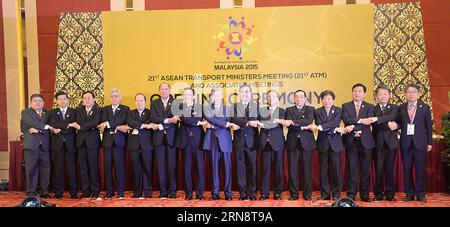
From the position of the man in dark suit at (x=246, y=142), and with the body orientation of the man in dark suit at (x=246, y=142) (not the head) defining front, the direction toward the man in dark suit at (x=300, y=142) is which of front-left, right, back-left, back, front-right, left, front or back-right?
left

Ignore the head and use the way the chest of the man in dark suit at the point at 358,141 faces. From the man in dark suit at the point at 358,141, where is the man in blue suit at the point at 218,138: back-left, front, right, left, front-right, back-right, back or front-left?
right

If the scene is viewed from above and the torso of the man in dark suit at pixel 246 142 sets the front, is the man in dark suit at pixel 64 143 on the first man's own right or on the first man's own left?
on the first man's own right

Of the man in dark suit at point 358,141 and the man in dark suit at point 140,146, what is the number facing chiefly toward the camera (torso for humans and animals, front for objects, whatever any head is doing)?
2

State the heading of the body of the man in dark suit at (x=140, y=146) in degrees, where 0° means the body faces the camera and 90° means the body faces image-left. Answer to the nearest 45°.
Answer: approximately 0°

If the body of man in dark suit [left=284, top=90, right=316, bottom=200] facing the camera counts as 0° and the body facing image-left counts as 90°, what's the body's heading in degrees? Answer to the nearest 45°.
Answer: approximately 0°

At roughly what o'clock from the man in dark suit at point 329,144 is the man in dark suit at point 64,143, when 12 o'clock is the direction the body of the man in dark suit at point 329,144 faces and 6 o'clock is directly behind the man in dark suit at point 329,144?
the man in dark suit at point 64,143 is roughly at 3 o'clock from the man in dark suit at point 329,144.

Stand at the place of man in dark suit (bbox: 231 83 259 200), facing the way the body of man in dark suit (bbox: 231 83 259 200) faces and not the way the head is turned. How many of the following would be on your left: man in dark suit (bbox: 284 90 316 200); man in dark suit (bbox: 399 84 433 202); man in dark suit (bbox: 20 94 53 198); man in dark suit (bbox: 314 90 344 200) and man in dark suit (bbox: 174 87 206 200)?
3

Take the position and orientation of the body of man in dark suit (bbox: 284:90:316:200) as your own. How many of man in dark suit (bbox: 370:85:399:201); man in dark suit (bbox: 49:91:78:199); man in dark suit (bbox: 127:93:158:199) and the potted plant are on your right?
2
